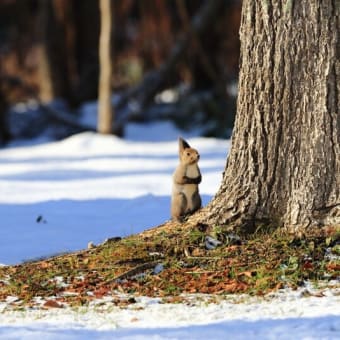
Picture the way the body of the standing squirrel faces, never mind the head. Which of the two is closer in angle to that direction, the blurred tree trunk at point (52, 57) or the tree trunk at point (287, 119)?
the tree trunk

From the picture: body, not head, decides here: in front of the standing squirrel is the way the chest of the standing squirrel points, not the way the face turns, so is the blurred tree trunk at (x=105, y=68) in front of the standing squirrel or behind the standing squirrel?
behind

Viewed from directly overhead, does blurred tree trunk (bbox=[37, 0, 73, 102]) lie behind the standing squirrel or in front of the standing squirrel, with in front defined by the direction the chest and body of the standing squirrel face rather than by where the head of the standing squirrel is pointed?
behind

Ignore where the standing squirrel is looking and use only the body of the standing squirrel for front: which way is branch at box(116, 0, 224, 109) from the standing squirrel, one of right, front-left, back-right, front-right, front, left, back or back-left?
back-left

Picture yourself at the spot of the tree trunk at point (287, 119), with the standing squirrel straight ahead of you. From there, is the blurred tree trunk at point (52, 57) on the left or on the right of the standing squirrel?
right

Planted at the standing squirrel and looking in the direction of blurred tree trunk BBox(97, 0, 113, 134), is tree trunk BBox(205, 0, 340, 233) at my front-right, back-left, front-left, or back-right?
back-right

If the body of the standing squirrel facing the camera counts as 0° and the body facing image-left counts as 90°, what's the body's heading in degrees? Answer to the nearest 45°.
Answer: approximately 315°

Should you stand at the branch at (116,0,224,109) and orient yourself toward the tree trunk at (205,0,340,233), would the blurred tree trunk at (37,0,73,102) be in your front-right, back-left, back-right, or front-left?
back-right

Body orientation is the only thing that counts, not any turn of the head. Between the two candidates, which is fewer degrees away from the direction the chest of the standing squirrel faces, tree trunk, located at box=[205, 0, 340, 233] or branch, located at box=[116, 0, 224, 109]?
the tree trunk
